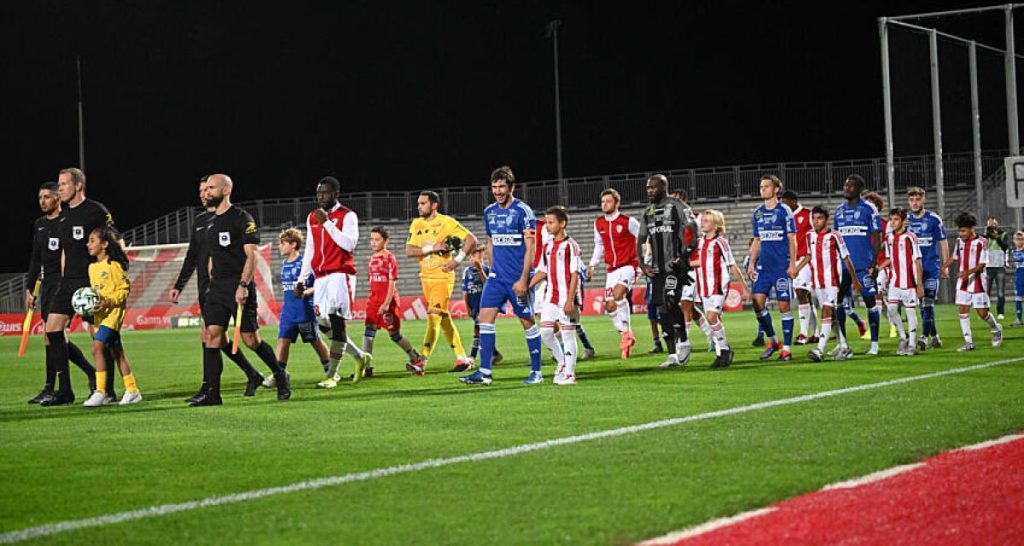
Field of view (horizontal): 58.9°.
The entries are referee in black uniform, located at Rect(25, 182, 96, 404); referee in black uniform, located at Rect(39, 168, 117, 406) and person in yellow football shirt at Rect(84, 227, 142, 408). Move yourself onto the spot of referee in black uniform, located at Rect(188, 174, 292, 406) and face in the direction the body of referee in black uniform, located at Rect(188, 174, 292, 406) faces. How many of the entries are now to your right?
3

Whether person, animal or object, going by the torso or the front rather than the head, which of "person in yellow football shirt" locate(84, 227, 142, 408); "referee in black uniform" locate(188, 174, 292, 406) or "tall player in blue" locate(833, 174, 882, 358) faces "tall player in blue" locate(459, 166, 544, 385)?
"tall player in blue" locate(833, 174, 882, 358)

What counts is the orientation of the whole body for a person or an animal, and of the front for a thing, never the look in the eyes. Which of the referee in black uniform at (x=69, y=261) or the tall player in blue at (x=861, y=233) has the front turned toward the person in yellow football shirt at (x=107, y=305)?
the tall player in blue

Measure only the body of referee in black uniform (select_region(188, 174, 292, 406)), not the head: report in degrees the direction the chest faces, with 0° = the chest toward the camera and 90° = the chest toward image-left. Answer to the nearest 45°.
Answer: approximately 45°

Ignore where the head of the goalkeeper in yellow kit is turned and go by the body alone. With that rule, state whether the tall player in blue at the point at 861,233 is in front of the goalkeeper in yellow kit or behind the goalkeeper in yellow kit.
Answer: behind
